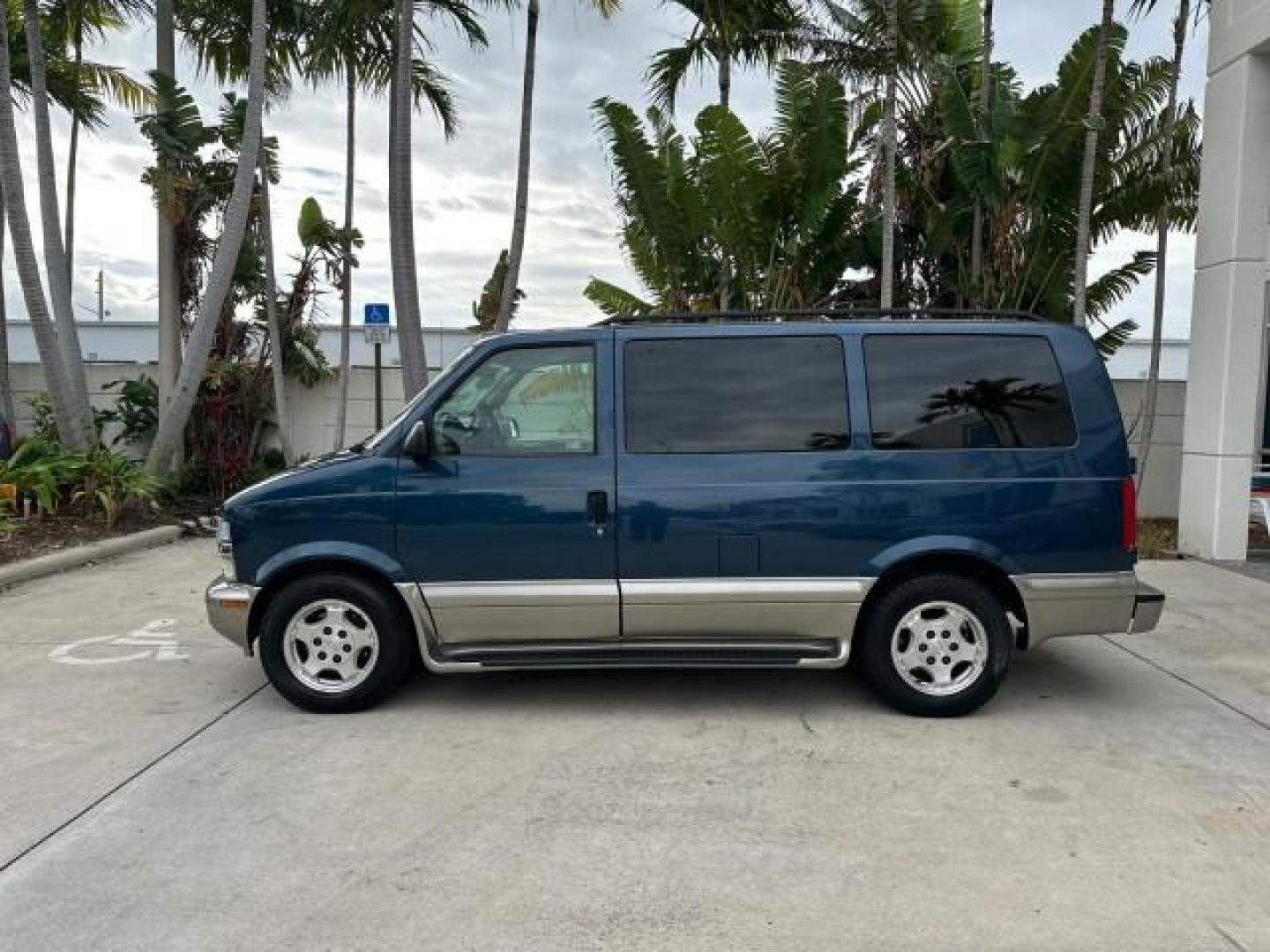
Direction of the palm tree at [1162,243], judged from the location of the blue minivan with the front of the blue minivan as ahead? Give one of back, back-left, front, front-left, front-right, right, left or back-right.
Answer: back-right

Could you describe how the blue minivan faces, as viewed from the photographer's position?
facing to the left of the viewer

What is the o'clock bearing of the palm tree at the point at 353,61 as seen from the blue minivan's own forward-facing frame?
The palm tree is roughly at 2 o'clock from the blue minivan.

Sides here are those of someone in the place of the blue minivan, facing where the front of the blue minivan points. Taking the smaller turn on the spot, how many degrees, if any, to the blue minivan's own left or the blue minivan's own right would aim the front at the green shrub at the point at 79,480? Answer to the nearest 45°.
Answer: approximately 45° to the blue minivan's own right

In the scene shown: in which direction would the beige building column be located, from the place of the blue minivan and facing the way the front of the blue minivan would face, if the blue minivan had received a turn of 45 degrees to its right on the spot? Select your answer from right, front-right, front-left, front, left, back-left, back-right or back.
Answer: right

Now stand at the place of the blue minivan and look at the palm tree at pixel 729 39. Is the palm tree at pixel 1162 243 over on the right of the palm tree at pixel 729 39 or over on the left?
right

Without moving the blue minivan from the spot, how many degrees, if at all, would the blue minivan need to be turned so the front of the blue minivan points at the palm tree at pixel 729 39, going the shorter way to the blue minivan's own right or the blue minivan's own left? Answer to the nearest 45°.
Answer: approximately 90° to the blue minivan's own right

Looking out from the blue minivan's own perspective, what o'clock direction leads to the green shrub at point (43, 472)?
The green shrub is roughly at 1 o'clock from the blue minivan.
